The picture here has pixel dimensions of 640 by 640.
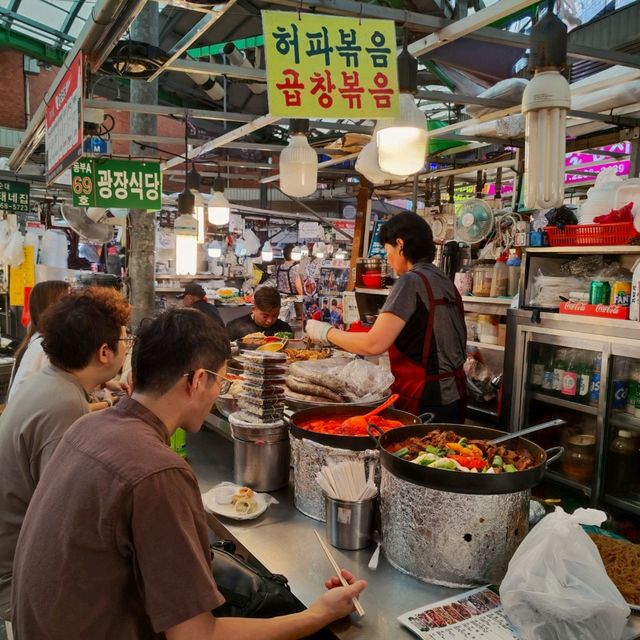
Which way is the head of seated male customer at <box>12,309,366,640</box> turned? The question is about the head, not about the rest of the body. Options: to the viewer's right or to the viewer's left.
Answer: to the viewer's right

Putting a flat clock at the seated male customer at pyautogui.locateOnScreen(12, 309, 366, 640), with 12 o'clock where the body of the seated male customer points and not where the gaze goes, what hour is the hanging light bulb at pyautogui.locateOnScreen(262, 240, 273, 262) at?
The hanging light bulb is roughly at 11 o'clock from the seated male customer.

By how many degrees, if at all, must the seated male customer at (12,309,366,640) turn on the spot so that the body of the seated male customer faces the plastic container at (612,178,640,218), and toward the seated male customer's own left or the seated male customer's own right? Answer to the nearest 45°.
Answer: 0° — they already face it

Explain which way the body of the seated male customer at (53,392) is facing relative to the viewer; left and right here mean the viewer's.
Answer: facing away from the viewer and to the right of the viewer

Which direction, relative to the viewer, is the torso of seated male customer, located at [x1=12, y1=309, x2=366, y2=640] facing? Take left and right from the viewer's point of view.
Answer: facing away from the viewer and to the right of the viewer

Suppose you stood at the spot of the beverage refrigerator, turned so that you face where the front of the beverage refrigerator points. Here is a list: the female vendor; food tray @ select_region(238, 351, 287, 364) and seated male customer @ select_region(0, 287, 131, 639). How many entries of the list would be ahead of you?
3

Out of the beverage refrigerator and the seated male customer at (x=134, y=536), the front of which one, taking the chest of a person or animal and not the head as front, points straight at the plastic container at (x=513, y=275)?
the seated male customer
